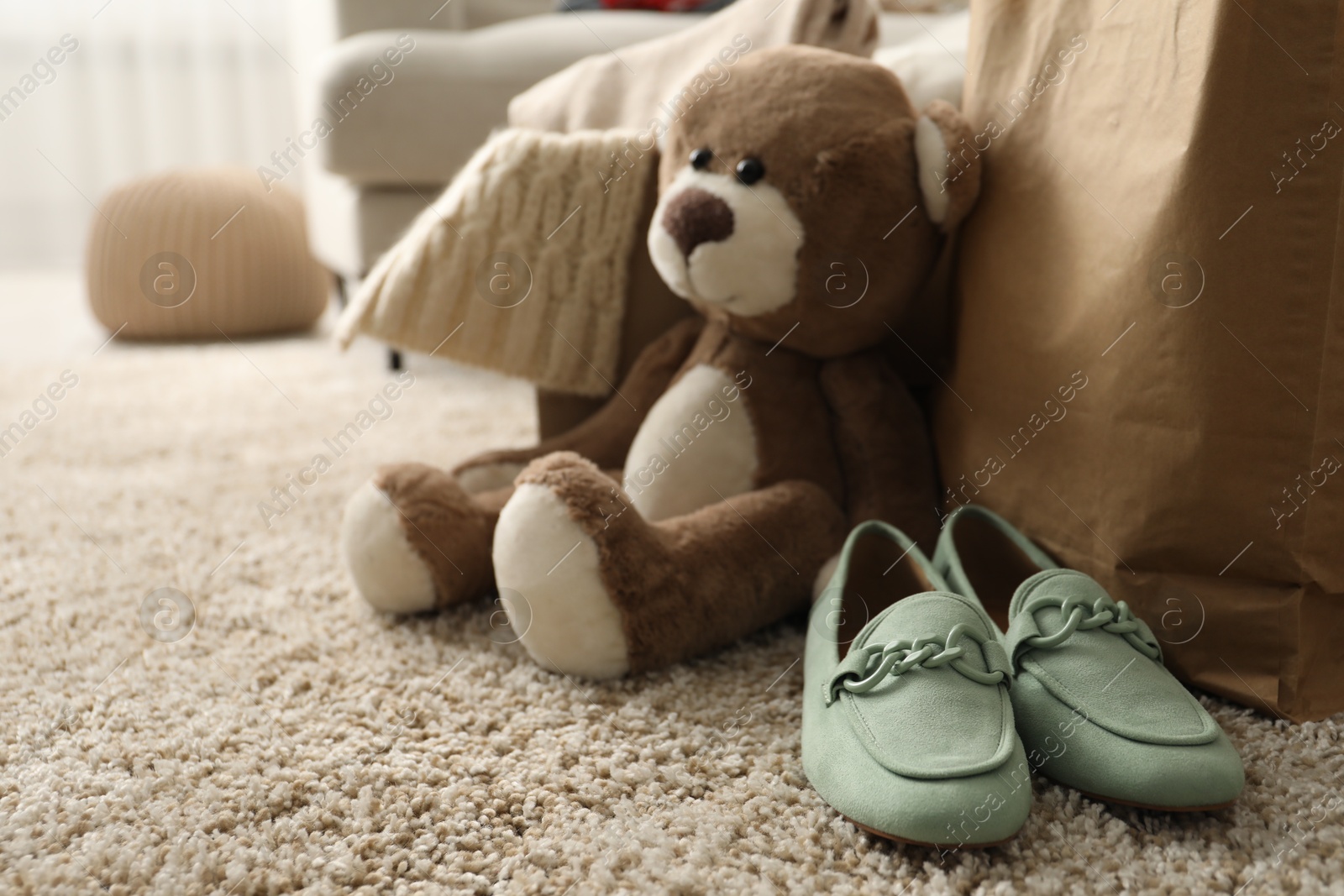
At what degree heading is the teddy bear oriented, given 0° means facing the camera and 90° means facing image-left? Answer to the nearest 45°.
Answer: approximately 45°

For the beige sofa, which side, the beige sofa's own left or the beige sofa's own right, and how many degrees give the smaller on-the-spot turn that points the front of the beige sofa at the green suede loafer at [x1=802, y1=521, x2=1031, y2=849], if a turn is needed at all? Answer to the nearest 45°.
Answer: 0° — it already faces it

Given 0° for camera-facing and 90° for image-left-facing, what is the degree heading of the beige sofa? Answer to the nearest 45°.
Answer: approximately 0°

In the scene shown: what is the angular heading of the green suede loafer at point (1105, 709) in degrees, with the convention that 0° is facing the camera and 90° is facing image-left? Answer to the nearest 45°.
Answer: approximately 315°
